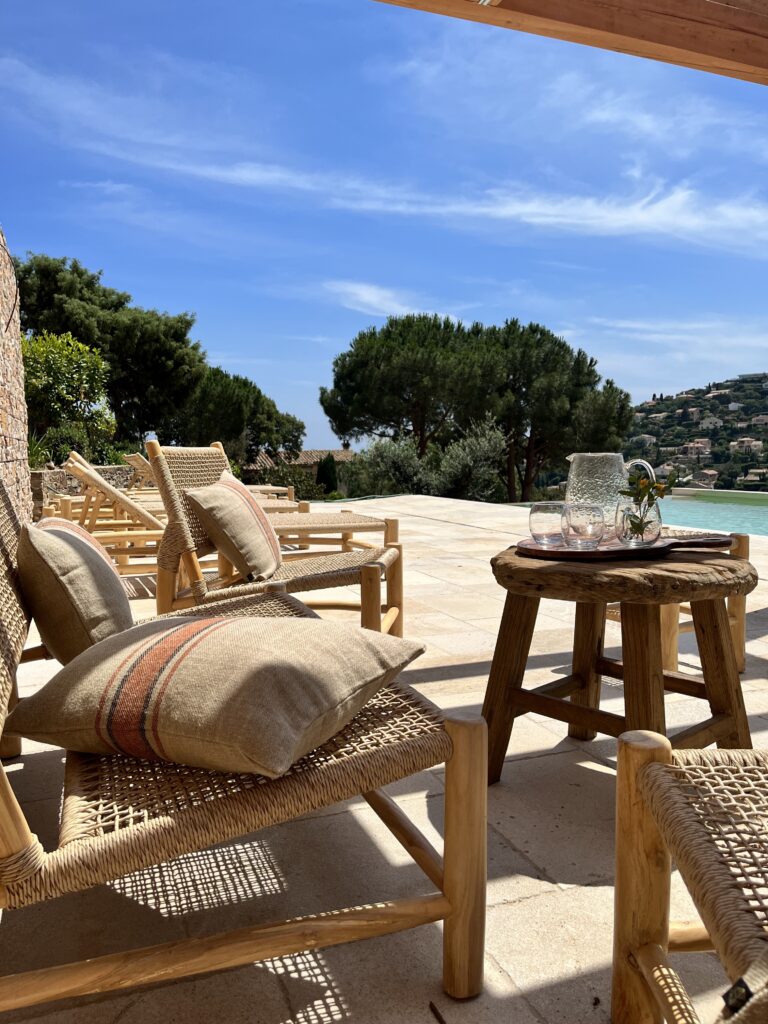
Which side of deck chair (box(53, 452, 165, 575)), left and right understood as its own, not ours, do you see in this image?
right

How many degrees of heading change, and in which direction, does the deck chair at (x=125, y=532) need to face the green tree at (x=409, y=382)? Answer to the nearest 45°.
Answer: approximately 45° to its left

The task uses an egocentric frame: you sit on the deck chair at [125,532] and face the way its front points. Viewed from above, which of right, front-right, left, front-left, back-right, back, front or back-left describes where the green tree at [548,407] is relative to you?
front-left

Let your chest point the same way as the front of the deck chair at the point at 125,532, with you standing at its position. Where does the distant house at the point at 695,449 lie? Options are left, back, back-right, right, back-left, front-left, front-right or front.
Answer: front-left

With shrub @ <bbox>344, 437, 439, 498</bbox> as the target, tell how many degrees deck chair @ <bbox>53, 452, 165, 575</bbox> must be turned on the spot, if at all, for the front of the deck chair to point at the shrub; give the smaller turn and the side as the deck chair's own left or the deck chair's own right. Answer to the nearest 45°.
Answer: approximately 45° to the deck chair's own left

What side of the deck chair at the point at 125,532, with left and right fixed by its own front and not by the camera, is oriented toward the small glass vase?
right

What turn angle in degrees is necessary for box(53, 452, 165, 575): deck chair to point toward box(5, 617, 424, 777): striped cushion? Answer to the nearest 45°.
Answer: approximately 90° to its right

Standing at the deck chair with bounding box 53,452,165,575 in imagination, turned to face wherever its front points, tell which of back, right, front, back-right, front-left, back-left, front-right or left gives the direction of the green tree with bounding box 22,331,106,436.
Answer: left

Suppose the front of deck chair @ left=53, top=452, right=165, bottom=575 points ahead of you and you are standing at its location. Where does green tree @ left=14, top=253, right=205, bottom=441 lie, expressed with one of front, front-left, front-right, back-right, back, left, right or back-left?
left
